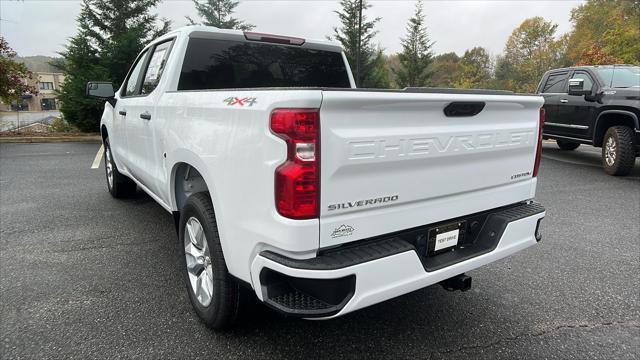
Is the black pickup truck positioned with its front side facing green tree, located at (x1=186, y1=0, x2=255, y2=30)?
no

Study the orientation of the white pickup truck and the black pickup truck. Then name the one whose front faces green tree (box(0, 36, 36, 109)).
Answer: the white pickup truck

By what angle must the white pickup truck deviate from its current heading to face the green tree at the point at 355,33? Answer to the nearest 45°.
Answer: approximately 45° to its right

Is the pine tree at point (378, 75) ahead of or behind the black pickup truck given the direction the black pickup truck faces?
behind

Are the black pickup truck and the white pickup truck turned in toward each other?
no

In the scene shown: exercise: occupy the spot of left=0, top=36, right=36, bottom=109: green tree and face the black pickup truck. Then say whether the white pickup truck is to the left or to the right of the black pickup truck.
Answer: right

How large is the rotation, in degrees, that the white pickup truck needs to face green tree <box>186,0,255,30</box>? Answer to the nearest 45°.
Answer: approximately 45° to its right

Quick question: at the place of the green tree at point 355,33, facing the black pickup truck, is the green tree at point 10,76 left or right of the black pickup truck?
right

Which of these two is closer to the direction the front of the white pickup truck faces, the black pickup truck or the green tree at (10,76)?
the green tree

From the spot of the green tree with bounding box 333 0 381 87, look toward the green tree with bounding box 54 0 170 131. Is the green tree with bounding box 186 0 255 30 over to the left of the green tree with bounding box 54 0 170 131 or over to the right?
right

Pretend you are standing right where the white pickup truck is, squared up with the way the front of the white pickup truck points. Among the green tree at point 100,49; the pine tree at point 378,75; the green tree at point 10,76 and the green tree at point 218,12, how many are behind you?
0

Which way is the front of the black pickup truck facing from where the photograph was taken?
facing the viewer and to the right of the viewer

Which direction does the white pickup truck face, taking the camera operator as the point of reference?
facing away from the viewer and to the left of the viewer
